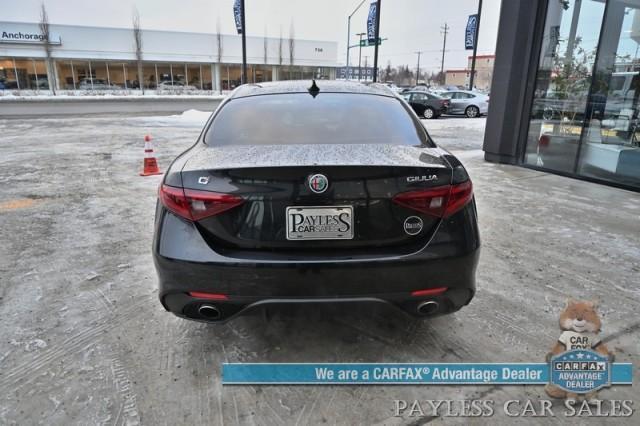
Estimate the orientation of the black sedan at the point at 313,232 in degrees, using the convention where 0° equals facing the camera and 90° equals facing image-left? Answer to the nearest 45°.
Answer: approximately 180°

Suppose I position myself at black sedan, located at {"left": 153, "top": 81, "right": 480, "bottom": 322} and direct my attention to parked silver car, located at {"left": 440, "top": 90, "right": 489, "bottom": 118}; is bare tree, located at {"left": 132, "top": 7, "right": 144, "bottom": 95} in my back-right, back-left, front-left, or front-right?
front-left

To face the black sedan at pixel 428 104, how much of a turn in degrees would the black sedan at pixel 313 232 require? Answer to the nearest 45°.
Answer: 0° — it already faces it

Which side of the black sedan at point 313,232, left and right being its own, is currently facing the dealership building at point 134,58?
front

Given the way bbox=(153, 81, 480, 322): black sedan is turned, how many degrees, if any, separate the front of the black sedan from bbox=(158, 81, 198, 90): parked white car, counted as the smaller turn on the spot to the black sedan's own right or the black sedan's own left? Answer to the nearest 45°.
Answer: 0° — it already faces it

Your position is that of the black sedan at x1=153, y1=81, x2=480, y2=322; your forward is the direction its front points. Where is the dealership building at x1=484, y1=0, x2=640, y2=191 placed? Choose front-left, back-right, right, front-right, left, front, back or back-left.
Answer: front-right

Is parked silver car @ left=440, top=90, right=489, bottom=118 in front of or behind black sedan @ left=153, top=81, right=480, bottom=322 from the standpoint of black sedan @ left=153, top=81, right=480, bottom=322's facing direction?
in front

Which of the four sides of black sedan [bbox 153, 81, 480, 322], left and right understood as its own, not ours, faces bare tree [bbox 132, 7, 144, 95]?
front
